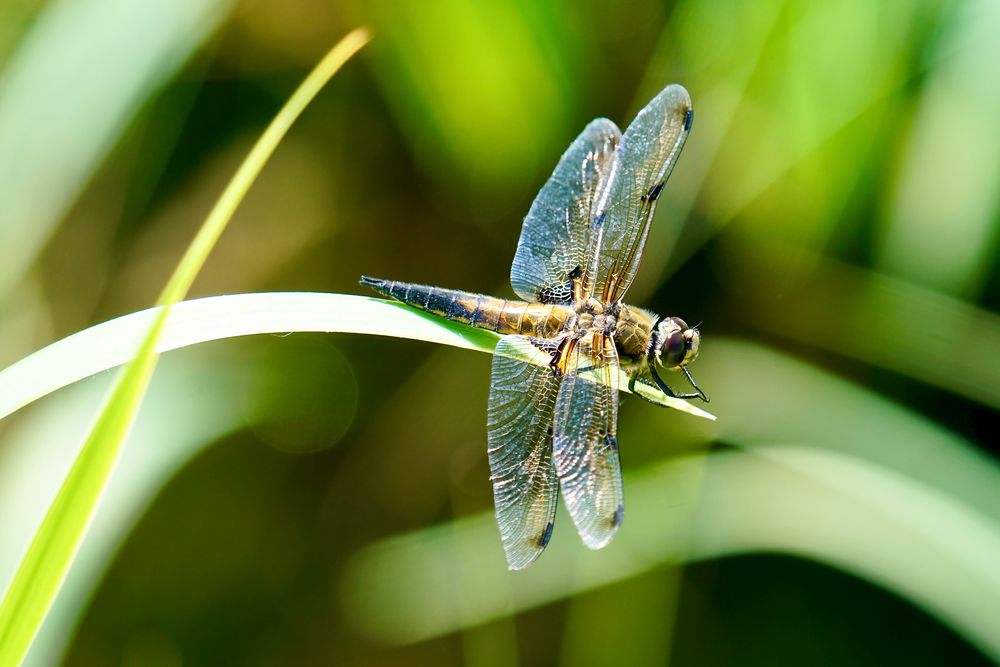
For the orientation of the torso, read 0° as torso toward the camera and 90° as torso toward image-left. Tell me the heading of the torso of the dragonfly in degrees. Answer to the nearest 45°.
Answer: approximately 270°

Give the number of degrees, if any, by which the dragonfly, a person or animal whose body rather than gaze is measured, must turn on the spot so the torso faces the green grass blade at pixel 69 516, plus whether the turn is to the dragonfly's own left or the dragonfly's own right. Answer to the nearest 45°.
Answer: approximately 135° to the dragonfly's own right
